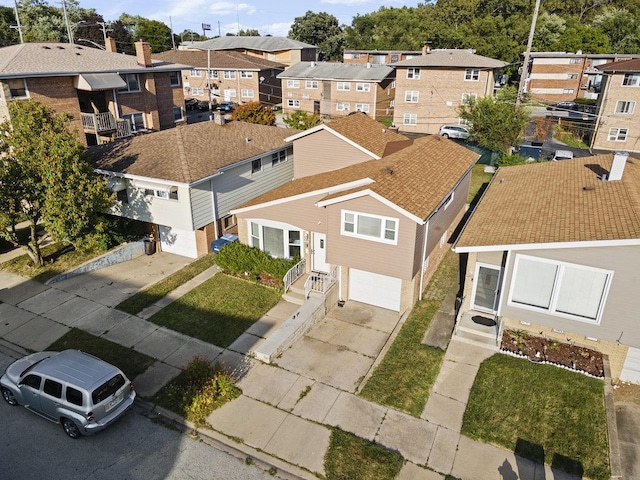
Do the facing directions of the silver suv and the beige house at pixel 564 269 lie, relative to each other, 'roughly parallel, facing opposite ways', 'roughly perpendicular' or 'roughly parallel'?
roughly perpendicular

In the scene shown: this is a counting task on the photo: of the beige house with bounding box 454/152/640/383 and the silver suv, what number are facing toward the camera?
1

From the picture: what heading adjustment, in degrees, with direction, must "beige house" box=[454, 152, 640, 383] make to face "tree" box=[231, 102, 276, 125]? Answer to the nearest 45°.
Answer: approximately 135° to its right

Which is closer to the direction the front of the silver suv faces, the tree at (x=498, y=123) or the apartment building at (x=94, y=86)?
the apartment building

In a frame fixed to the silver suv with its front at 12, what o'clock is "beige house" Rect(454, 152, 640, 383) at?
The beige house is roughly at 5 o'clock from the silver suv.

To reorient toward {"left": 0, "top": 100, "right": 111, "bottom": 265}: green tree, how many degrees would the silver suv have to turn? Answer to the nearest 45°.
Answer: approximately 45° to its right

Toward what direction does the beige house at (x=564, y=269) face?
toward the camera

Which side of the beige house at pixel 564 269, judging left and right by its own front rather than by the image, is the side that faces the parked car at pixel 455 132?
back

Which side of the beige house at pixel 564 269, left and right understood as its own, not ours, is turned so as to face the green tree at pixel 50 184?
right

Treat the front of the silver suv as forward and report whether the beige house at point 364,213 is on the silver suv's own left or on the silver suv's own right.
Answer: on the silver suv's own right

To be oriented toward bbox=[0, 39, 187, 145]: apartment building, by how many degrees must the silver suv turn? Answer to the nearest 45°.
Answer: approximately 45° to its right

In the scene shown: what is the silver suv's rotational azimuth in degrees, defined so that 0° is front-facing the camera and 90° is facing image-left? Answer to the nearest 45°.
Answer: approximately 135°

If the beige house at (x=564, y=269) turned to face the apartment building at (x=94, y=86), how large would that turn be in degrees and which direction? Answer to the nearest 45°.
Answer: approximately 90° to its right

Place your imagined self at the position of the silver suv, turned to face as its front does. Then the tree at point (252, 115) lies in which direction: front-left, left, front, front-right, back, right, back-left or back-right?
right
